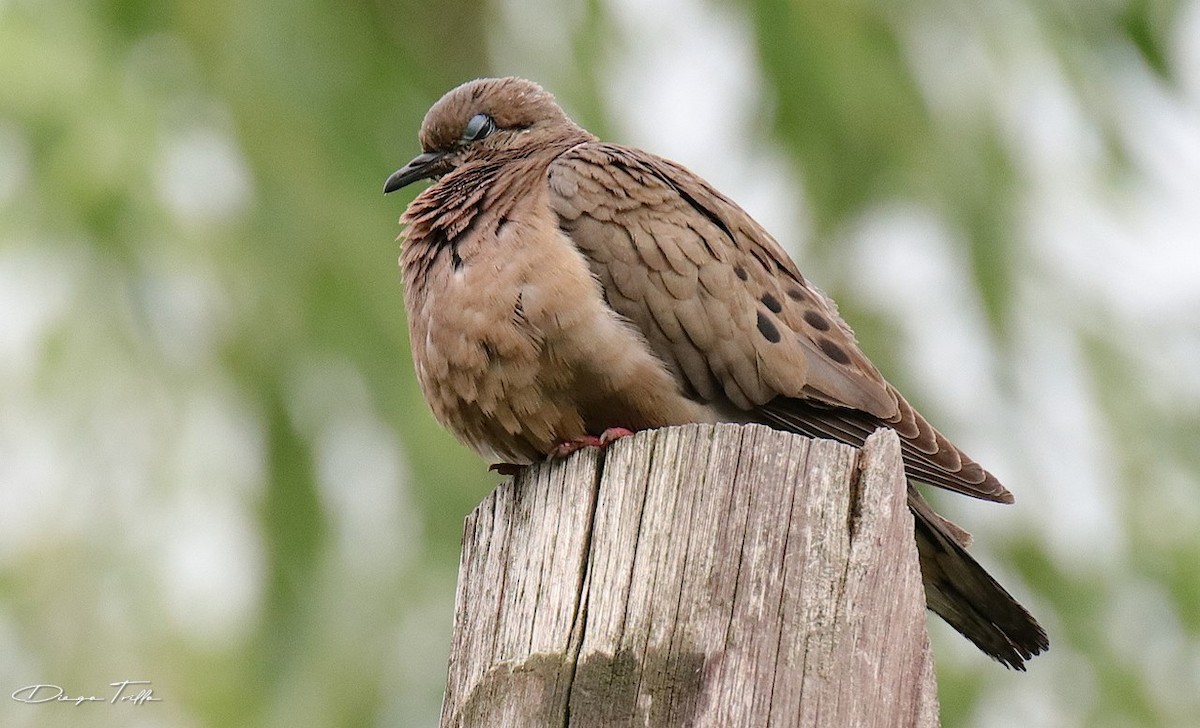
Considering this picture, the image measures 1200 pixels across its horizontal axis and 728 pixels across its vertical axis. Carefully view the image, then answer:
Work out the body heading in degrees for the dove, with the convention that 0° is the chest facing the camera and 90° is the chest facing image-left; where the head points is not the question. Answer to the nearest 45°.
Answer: approximately 90°
